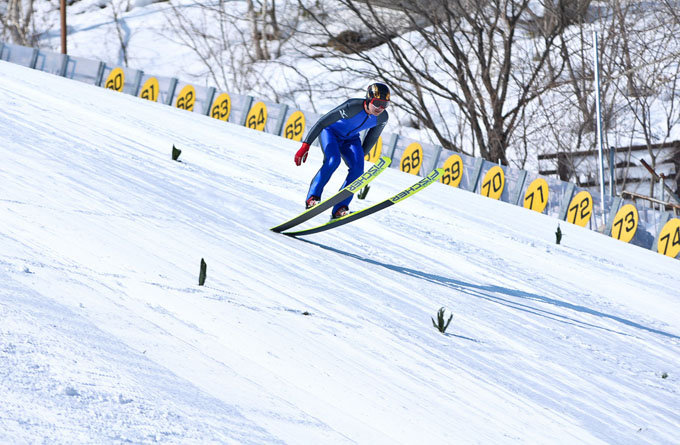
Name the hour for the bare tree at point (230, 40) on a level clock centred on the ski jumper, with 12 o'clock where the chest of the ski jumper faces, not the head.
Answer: The bare tree is roughly at 7 o'clock from the ski jumper.

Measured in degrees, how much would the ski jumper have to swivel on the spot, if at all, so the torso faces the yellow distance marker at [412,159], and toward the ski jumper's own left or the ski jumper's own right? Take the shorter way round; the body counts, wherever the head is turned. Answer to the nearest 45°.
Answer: approximately 135° to the ski jumper's own left

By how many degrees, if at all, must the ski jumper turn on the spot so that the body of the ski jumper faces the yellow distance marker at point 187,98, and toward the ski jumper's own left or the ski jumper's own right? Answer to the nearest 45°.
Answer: approximately 135° to the ski jumper's own left

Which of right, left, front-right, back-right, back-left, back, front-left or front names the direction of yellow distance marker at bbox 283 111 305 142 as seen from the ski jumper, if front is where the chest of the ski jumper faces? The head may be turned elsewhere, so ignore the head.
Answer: back-left

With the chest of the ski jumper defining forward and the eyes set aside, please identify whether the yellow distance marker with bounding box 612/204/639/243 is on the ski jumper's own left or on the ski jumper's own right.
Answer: on the ski jumper's own left

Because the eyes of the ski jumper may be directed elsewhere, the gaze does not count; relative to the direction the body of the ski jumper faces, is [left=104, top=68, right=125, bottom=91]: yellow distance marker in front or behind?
behind

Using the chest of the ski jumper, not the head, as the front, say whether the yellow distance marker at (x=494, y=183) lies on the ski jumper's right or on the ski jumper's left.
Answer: on the ski jumper's left

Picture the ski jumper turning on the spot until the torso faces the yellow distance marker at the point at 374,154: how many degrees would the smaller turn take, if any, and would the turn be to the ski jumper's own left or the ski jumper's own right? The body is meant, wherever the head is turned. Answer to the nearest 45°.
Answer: approximately 135° to the ski jumper's own left

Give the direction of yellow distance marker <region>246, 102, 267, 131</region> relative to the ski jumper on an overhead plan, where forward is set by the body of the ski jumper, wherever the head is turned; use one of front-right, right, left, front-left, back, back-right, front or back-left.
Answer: back-left

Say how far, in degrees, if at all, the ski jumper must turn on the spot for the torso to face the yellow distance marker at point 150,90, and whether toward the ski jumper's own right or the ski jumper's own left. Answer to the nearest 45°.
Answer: approximately 135° to the ski jumper's own left

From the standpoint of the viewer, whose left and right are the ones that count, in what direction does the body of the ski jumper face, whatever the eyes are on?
facing the viewer and to the right of the viewer
